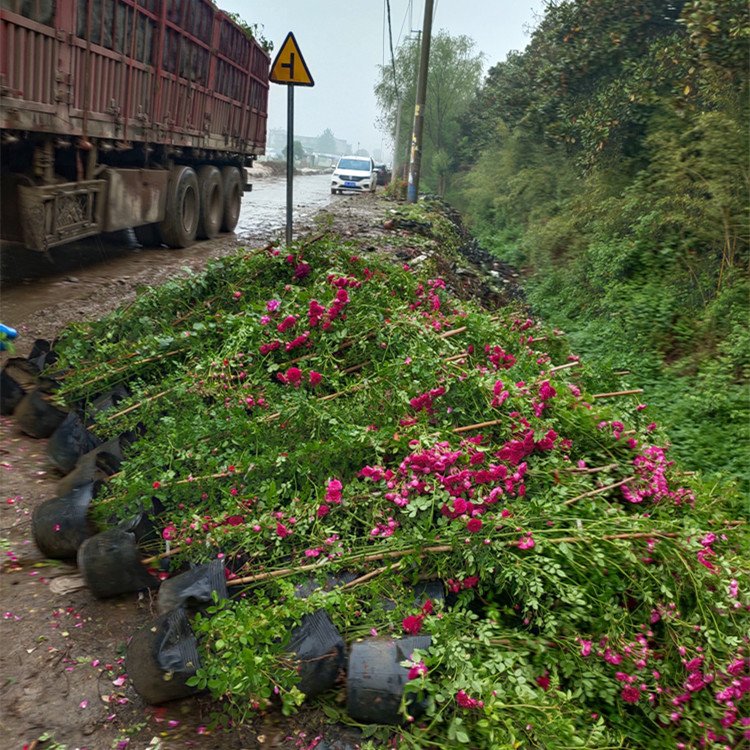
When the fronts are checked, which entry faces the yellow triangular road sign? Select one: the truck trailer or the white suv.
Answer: the white suv

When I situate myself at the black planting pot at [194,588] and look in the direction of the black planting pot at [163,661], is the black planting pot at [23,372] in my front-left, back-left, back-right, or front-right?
back-right

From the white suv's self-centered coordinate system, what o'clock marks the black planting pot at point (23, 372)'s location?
The black planting pot is roughly at 12 o'clock from the white suv.

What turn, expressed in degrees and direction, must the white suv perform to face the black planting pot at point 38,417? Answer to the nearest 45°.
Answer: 0° — it already faces it

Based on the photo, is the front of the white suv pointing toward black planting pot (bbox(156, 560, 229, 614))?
yes

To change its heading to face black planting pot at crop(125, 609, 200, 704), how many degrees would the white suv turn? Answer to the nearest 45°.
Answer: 0° — it already faces it

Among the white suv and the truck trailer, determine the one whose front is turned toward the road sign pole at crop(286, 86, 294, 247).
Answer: the white suv

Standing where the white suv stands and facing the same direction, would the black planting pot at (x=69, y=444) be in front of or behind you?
in front

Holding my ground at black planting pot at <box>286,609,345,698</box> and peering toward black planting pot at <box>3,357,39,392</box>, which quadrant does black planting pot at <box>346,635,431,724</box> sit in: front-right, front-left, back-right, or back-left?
back-right

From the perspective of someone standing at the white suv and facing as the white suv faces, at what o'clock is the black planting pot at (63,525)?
The black planting pot is roughly at 12 o'clock from the white suv.
